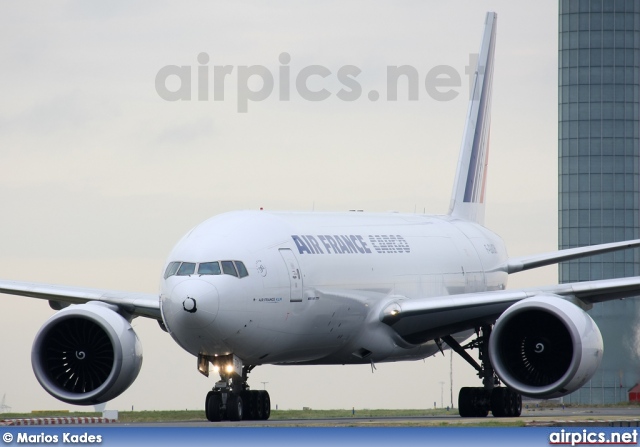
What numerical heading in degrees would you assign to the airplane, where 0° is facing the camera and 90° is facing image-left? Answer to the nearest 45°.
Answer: approximately 45°
